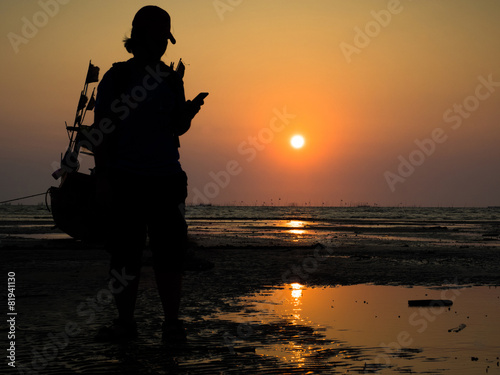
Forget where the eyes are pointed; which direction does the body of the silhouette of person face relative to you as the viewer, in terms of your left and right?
facing the viewer and to the right of the viewer
